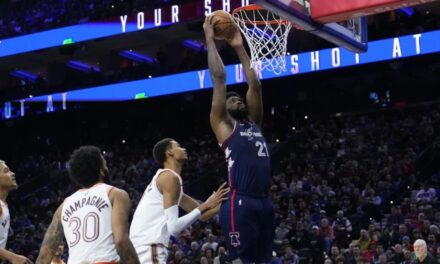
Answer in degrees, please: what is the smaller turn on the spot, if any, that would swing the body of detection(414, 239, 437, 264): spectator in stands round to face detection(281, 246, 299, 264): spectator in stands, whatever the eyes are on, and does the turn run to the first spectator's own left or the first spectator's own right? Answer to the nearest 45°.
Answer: approximately 90° to the first spectator's own right

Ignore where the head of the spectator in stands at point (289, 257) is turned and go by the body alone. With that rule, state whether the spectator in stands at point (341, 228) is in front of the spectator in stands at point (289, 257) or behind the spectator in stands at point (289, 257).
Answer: behind

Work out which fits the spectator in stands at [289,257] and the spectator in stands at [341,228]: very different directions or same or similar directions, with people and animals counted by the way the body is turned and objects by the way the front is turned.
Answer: same or similar directions

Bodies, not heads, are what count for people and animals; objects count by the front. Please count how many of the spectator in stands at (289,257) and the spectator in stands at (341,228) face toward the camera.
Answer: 2

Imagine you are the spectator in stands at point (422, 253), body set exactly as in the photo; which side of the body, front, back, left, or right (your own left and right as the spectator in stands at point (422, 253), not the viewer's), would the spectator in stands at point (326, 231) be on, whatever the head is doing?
right

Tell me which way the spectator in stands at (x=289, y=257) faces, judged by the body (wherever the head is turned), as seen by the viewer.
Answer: toward the camera

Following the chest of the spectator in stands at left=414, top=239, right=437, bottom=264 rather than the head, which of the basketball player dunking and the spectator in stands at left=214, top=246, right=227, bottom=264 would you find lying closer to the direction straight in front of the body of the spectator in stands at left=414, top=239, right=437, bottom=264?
the basketball player dunking

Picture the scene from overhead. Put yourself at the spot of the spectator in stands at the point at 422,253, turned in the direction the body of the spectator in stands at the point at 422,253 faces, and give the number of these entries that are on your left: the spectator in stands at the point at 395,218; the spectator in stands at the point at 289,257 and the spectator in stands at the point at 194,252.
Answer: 0

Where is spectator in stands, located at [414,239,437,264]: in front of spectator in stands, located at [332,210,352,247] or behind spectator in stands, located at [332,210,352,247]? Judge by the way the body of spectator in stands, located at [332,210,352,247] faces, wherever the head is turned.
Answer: in front

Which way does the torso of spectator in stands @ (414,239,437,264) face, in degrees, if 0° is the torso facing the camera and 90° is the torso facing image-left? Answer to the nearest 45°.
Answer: approximately 45°

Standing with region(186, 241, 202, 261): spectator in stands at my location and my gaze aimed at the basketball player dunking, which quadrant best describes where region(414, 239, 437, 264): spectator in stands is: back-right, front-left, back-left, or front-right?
front-left

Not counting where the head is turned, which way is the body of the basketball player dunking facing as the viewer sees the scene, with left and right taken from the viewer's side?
facing the viewer and to the right of the viewer

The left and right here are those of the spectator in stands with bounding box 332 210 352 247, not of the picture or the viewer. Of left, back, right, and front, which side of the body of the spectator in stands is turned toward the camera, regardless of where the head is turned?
front

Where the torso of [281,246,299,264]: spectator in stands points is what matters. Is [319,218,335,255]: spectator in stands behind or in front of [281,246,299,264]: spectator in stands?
behind

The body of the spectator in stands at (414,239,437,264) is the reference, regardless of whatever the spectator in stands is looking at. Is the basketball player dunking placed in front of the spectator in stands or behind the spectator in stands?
in front

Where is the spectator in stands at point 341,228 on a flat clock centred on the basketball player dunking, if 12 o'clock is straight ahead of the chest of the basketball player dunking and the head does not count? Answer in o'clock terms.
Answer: The spectator in stands is roughly at 8 o'clock from the basketball player dunking.
